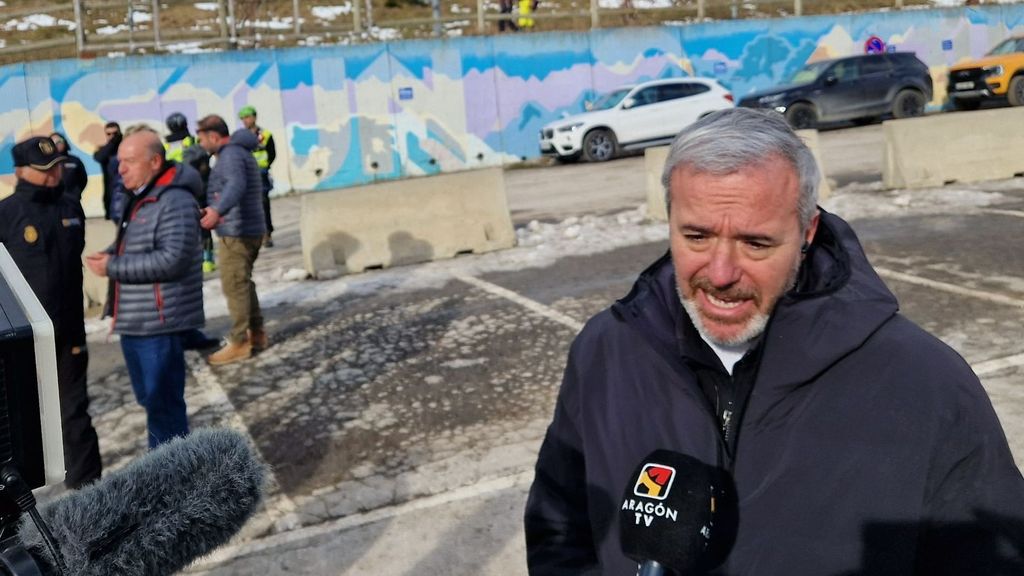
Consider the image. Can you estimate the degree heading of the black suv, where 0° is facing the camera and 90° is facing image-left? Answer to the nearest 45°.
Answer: approximately 45°

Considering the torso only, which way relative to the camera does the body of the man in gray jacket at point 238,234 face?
to the viewer's left

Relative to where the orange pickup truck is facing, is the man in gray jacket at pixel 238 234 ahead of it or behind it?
ahead

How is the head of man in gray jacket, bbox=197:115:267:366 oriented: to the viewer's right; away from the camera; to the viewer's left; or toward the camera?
to the viewer's left

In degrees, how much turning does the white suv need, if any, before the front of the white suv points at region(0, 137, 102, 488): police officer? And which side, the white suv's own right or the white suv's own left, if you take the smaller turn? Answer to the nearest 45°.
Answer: approximately 45° to the white suv's own left

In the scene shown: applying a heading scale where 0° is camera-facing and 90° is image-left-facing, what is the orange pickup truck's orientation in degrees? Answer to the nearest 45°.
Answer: approximately 45°

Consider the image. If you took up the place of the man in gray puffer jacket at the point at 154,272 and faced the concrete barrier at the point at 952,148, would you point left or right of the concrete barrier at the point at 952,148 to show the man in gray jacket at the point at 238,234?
left
